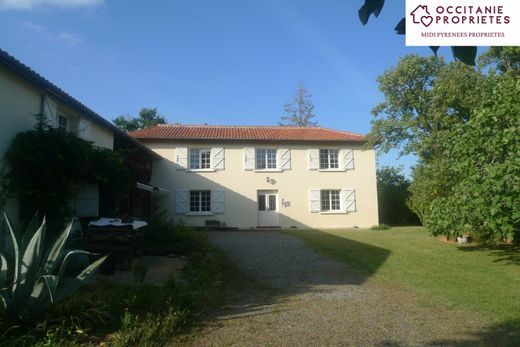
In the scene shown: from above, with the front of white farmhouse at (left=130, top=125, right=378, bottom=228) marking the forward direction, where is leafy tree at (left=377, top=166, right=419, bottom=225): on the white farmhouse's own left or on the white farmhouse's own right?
on the white farmhouse's own left

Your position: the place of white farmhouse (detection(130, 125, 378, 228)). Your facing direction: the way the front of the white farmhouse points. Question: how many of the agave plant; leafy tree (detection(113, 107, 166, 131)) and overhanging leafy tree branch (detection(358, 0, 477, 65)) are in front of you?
2

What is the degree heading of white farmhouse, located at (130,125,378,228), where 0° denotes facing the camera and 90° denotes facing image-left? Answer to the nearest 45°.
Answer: approximately 0°

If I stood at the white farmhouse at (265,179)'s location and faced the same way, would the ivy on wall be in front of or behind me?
in front

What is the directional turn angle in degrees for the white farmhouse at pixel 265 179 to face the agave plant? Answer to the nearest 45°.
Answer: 0° — it already faces it

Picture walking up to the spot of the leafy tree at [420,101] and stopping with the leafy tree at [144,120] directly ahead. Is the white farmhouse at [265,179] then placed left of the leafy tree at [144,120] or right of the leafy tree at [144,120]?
left

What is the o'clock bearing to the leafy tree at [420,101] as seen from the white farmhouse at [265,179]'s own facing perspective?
The leafy tree is roughly at 9 o'clock from the white farmhouse.

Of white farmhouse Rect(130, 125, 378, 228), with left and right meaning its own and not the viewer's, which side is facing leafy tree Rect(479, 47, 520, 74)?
left

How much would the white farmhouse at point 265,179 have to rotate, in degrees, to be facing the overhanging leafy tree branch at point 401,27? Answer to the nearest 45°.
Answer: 0° — it already faces it

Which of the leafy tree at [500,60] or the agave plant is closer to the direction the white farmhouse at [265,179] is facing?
the agave plant
